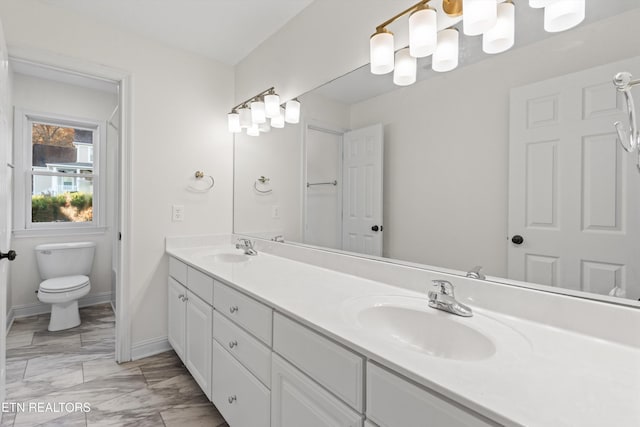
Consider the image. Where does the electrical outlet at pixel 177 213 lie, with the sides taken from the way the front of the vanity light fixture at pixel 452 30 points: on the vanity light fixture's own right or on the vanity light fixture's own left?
on the vanity light fixture's own right

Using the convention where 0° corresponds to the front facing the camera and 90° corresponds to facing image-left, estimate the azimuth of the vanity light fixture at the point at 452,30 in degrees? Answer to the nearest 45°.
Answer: approximately 45°

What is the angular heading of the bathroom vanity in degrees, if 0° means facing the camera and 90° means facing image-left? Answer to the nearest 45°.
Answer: approximately 45°

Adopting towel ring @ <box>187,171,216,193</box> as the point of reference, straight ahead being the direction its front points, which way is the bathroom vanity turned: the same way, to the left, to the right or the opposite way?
to the right

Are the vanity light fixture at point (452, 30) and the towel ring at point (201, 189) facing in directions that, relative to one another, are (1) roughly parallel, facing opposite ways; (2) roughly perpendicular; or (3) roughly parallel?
roughly perpendicular

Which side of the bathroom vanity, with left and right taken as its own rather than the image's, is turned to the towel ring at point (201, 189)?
right

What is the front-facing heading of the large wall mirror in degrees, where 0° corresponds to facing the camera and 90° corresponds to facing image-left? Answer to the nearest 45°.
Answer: approximately 45°

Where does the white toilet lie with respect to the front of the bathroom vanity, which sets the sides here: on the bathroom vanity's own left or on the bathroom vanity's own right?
on the bathroom vanity's own right
